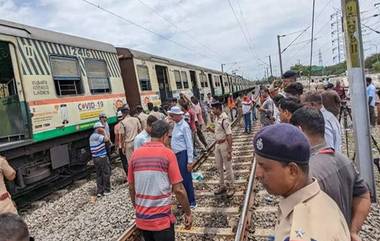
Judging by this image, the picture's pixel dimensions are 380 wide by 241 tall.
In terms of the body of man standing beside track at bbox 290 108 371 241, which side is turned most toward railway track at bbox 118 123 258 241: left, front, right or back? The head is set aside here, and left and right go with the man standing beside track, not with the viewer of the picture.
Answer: front

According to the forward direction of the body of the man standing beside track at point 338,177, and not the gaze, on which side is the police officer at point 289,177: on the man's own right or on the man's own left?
on the man's own left

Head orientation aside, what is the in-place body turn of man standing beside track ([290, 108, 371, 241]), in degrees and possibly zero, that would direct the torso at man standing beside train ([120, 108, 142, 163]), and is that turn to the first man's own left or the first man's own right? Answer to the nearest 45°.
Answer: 0° — they already face them

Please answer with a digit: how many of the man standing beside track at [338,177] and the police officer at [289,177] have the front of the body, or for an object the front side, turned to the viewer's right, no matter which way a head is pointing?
0

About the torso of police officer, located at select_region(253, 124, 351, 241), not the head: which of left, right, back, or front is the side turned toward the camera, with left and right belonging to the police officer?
left

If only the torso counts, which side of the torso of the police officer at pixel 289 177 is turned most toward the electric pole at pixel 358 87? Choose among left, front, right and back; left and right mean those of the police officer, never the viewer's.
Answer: right

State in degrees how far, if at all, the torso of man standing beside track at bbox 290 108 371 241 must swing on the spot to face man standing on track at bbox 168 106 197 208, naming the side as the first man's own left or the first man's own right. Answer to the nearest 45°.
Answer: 0° — they already face them

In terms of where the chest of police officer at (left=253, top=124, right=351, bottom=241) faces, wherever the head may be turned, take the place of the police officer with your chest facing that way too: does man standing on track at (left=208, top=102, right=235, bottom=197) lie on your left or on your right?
on your right

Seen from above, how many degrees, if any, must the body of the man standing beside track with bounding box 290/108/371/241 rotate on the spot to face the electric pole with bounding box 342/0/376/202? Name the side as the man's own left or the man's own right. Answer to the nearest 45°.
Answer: approximately 45° to the man's own right

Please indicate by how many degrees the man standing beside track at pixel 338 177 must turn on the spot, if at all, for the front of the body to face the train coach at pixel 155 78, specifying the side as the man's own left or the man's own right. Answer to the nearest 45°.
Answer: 0° — they already face it
